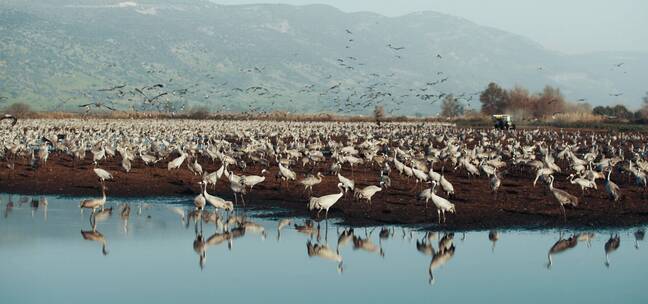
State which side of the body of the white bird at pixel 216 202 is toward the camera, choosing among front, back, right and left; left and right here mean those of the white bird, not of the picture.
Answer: left

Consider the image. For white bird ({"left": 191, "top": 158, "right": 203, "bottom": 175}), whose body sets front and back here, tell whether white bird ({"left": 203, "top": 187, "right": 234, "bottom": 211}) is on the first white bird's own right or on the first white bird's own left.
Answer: on the first white bird's own left

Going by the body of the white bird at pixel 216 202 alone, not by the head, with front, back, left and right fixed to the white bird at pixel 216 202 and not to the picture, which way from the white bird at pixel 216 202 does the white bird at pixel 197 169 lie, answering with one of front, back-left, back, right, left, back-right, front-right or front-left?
right

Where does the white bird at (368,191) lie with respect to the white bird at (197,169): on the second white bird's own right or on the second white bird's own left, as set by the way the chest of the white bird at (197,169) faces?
on the second white bird's own left
